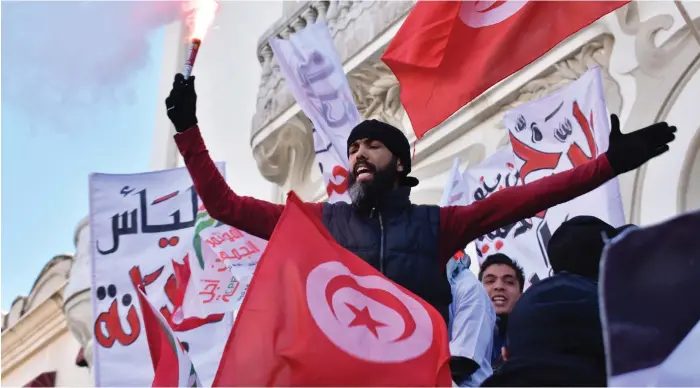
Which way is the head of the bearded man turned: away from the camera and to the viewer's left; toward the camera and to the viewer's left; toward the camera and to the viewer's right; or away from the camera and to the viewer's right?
toward the camera and to the viewer's left

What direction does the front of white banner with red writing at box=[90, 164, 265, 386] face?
toward the camera

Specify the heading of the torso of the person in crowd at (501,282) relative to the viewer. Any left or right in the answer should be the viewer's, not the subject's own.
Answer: facing the viewer

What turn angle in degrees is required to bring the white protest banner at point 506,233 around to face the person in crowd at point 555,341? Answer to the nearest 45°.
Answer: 0° — it already faces them

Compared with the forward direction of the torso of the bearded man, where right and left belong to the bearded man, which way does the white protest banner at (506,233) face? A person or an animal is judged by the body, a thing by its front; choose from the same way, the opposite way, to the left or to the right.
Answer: the same way

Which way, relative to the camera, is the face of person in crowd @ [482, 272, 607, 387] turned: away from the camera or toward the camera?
away from the camera

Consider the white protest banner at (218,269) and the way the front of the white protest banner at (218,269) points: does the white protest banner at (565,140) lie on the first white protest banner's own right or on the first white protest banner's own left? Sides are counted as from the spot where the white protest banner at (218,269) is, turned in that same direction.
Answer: on the first white protest banner's own left

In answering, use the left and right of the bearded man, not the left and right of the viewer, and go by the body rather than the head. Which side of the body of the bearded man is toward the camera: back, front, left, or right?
front

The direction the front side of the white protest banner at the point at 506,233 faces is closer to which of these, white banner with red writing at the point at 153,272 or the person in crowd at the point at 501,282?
the person in crowd

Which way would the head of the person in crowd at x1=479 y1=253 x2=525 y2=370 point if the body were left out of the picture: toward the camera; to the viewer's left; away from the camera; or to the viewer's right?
toward the camera

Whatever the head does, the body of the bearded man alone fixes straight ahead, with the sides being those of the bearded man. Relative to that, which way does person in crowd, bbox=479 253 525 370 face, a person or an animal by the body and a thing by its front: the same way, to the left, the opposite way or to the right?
the same way

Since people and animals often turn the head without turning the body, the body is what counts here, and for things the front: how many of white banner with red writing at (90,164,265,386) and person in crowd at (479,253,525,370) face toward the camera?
2
